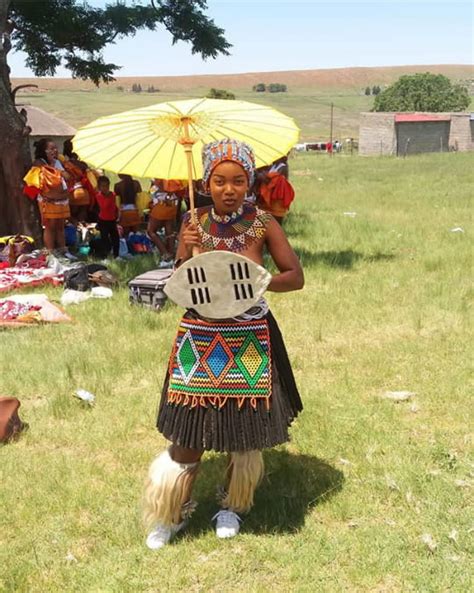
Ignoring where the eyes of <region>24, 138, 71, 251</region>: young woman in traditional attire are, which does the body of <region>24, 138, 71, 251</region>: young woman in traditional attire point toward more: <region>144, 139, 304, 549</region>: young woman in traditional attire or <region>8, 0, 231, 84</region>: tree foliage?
the young woman in traditional attire

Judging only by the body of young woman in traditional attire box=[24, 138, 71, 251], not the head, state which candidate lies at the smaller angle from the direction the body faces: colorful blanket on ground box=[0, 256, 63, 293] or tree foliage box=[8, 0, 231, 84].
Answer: the colorful blanket on ground

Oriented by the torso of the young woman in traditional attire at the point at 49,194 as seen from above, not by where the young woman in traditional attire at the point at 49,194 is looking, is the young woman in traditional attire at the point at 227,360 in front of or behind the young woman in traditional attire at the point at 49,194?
in front

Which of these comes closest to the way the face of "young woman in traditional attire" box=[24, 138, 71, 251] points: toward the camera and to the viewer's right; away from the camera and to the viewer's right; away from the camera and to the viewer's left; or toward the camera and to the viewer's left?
toward the camera and to the viewer's right

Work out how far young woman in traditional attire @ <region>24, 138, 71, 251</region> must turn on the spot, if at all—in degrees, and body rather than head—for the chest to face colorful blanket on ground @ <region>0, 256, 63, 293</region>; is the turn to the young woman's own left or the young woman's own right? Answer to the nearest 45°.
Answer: approximately 45° to the young woman's own right

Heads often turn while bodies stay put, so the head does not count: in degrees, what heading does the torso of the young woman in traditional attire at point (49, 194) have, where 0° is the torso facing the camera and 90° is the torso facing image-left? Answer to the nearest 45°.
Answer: approximately 315°

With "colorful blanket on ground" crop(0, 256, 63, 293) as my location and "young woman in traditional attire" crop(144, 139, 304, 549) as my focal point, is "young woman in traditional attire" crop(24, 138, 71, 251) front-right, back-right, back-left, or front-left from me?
back-left
